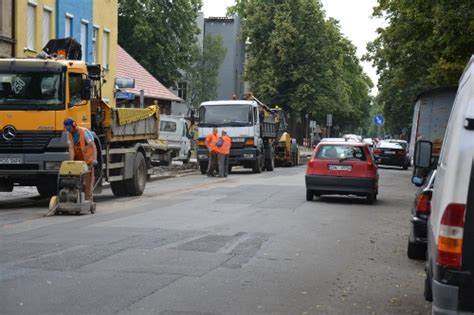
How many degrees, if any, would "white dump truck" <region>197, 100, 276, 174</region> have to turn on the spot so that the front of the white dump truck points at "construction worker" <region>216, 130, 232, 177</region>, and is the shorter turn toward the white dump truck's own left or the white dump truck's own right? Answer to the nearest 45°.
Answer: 0° — it already faces them

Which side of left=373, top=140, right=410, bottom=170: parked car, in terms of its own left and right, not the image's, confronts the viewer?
back

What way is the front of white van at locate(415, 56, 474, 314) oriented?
away from the camera

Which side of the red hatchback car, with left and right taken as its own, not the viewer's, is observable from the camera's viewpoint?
back

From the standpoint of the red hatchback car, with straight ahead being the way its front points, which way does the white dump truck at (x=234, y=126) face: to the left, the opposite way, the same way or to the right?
the opposite way

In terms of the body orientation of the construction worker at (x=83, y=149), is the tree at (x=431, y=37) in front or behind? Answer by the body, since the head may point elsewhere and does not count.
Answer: behind

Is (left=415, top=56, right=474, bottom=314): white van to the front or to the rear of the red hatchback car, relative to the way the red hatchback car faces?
to the rear

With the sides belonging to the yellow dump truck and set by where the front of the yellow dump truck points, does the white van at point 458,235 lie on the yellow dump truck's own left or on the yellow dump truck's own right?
on the yellow dump truck's own left

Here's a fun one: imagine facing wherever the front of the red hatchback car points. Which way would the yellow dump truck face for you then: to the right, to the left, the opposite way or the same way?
the opposite way

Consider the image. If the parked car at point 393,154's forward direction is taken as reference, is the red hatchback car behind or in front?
behind

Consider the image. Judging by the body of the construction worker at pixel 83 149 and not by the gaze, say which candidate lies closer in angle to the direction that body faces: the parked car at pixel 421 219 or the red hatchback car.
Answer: the parked car
